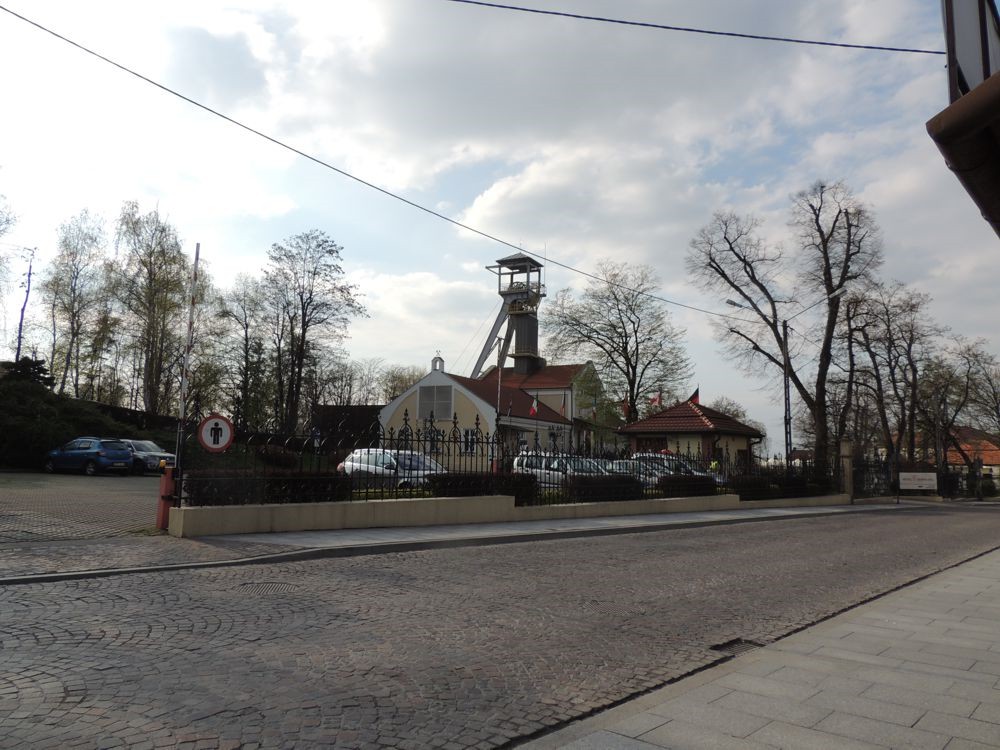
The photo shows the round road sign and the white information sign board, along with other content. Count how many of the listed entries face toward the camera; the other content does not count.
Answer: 2

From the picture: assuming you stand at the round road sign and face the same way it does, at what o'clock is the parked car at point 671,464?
The parked car is roughly at 8 o'clock from the round road sign.

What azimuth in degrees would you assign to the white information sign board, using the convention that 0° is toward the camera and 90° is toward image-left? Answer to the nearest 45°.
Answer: approximately 0°
